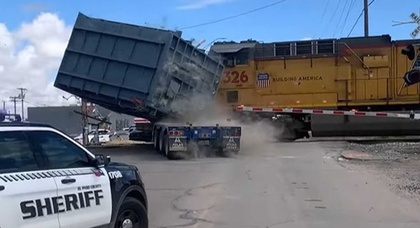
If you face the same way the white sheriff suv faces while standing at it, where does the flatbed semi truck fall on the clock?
The flatbed semi truck is roughly at 11 o'clock from the white sheriff suv.

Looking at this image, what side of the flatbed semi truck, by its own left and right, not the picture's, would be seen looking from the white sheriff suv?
back

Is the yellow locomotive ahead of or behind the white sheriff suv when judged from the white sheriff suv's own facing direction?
ahead

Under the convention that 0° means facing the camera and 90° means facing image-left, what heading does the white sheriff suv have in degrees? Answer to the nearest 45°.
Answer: approximately 225°

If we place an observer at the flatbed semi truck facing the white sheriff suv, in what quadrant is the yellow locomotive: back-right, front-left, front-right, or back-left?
back-left

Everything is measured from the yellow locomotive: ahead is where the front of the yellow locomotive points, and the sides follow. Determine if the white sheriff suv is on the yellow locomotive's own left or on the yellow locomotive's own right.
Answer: on the yellow locomotive's own left

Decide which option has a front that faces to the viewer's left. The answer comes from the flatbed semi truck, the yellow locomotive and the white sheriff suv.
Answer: the yellow locomotive

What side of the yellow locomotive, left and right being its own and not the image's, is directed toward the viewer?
left

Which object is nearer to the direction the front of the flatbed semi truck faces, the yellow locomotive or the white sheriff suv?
the yellow locomotive

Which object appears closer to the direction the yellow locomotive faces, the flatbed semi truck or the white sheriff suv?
the flatbed semi truck

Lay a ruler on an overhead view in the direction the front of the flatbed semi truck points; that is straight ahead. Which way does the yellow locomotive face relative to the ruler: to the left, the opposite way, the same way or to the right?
to the left

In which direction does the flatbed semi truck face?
away from the camera

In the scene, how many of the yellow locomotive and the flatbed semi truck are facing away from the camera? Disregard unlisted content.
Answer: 1
